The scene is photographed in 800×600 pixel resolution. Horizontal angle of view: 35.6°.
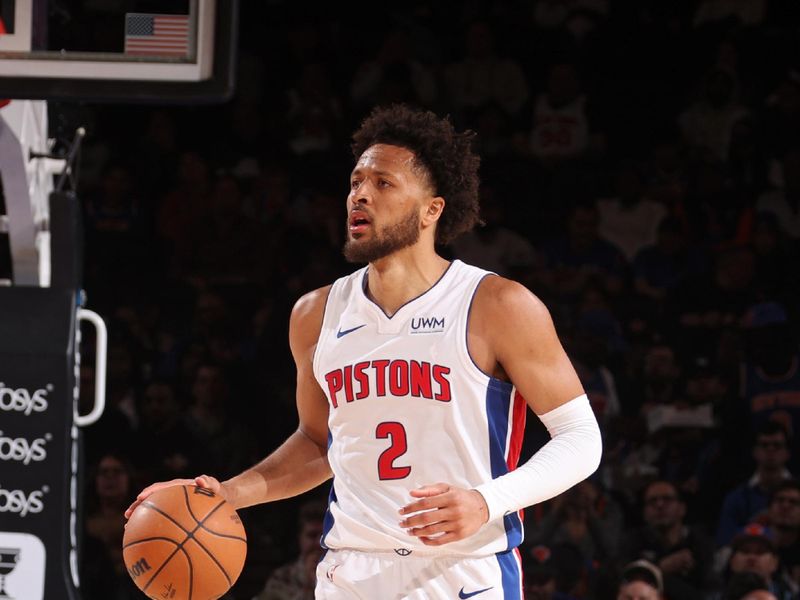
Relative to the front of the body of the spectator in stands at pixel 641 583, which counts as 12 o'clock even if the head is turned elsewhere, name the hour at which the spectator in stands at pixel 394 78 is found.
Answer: the spectator in stands at pixel 394 78 is roughly at 5 o'clock from the spectator in stands at pixel 641 583.

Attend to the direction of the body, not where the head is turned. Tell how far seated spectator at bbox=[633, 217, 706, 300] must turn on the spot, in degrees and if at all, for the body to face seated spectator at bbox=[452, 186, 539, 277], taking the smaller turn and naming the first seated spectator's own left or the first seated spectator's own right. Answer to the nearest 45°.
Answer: approximately 90° to the first seated spectator's own right

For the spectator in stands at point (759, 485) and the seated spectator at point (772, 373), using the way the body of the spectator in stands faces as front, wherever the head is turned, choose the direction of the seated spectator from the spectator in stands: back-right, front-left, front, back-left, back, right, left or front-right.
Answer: back

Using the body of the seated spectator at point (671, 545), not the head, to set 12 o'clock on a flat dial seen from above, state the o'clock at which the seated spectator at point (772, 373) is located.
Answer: the seated spectator at point (772, 373) is roughly at 7 o'clock from the seated spectator at point (671, 545).

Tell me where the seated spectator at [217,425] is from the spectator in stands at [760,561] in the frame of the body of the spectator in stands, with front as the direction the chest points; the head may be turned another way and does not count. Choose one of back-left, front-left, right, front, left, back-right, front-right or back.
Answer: right
